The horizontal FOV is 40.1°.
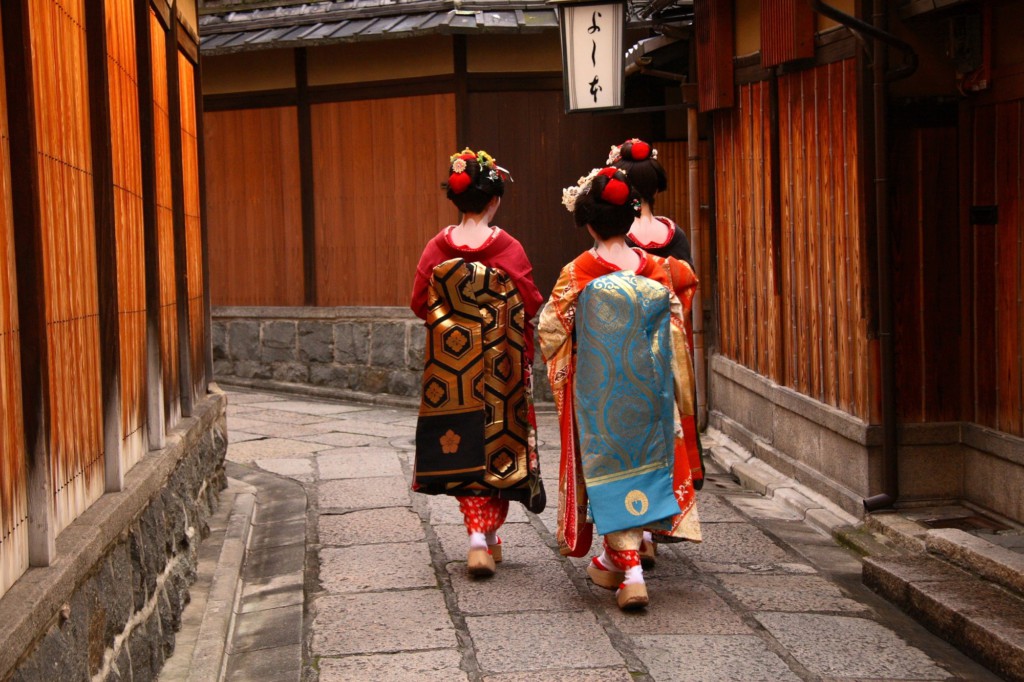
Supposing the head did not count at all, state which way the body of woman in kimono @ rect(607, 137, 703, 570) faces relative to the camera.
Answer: away from the camera

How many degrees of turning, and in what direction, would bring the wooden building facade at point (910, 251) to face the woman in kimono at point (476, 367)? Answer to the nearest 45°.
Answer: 0° — it already faces them

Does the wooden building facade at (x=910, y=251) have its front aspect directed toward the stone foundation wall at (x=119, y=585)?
yes

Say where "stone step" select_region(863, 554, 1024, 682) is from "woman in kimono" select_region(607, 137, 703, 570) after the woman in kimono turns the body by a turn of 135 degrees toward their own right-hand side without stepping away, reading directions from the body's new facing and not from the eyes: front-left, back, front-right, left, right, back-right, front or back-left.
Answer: front

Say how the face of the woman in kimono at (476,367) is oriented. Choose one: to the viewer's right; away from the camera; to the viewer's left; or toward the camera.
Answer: away from the camera

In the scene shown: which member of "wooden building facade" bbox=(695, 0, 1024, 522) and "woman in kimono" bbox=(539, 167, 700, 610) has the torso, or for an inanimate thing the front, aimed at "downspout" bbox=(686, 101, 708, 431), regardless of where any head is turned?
the woman in kimono

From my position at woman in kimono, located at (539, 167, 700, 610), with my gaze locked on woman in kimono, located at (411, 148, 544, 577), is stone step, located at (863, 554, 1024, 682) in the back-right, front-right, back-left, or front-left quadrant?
back-right

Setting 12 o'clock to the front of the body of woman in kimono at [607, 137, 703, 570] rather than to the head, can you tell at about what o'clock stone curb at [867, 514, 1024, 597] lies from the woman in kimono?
The stone curb is roughly at 4 o'clock from the woman in kimono.

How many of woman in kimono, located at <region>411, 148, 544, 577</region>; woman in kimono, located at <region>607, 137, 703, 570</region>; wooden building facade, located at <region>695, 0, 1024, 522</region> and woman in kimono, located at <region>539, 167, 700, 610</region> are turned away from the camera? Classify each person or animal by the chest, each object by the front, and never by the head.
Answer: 3

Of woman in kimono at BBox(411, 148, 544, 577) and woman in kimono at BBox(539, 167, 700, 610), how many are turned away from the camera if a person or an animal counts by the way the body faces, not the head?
2

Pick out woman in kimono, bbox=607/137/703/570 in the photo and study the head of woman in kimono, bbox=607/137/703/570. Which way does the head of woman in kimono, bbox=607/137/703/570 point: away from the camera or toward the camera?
away from the camera

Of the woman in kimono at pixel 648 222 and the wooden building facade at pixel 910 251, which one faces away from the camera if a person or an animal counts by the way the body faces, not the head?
the woman in kimono

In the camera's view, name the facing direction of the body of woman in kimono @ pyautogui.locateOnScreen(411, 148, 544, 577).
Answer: away from the camera

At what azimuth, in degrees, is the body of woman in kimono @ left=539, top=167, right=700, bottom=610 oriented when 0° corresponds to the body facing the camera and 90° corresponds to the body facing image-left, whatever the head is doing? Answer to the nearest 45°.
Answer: approximately 180°
